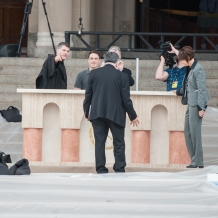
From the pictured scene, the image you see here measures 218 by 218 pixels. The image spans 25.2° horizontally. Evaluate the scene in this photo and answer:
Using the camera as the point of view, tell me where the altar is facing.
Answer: facing the viewer

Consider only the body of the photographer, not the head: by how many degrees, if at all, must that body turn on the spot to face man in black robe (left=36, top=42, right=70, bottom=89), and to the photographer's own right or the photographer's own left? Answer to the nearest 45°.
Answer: approximately 45° to the photographer's own right

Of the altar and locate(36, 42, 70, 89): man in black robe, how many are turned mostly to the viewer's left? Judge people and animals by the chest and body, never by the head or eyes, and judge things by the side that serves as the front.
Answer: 0

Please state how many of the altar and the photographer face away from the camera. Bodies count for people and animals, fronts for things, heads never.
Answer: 0

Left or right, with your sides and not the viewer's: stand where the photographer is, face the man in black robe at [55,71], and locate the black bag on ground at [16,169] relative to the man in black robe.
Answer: left

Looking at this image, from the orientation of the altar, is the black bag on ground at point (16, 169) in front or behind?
in front

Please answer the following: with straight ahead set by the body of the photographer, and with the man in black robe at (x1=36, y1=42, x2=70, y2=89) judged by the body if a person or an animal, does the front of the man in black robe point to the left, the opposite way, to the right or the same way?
to the left

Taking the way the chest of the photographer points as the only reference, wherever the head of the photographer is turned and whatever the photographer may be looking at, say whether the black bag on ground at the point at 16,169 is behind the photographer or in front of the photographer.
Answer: in front

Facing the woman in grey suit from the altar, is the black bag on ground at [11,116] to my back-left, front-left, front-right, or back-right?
back-left

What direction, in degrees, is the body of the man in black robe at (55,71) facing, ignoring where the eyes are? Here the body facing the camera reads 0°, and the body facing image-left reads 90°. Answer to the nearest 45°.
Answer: approximately 315°

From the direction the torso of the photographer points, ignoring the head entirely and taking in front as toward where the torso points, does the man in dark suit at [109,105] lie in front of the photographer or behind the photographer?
in front

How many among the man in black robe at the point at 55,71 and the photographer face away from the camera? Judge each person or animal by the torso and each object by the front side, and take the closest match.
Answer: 0
